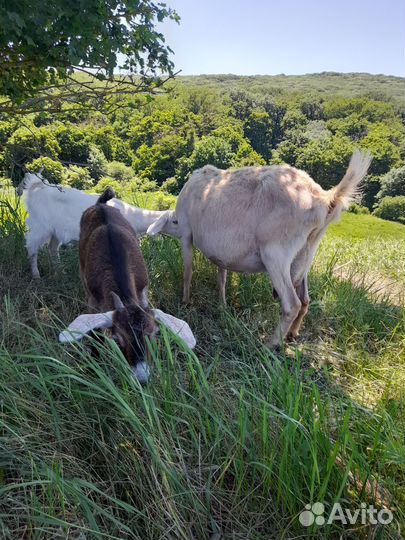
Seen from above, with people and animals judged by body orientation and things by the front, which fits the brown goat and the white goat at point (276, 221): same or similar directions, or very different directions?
very different directions

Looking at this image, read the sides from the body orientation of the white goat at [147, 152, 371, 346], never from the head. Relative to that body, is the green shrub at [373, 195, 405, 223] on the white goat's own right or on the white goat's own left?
on the white goat's own right

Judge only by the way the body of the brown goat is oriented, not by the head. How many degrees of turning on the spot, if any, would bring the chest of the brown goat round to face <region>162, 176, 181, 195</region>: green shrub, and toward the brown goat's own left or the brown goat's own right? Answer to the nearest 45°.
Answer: approximately 180°

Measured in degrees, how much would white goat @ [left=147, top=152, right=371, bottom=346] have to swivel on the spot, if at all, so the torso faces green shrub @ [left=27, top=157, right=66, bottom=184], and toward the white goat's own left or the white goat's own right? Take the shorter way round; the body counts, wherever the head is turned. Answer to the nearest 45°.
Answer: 0° — it already faces it

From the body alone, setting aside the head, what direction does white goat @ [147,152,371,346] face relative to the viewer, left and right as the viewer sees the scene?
facing away from the viewer and to the left of the viewer

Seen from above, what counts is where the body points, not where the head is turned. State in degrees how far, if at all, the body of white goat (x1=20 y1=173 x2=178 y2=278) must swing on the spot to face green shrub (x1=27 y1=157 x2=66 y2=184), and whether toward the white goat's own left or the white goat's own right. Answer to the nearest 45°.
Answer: approximately 90° to the white goat's own left

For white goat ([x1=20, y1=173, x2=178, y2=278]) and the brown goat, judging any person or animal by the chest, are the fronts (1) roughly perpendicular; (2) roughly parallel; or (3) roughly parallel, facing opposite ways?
roughly perpendicular

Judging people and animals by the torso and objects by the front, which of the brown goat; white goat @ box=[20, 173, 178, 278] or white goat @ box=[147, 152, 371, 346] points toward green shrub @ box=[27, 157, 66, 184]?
white goat @ box=[147, 152, 371, 346]

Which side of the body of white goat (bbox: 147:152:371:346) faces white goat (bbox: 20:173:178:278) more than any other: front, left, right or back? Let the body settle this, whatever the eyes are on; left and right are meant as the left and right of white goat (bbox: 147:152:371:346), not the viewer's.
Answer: front

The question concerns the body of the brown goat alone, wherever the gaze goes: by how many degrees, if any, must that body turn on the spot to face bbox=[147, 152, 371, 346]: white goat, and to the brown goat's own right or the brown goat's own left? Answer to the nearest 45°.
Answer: approximately 135° to the brown goat's own left

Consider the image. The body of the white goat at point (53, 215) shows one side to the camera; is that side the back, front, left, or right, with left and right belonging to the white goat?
right

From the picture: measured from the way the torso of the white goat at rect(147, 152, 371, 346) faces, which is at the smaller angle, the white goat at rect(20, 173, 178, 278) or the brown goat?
the white goat

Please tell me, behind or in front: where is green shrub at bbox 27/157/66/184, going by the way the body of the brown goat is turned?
behind

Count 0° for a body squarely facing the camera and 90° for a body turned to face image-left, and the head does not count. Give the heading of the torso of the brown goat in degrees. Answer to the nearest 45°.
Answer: approximately 0°
